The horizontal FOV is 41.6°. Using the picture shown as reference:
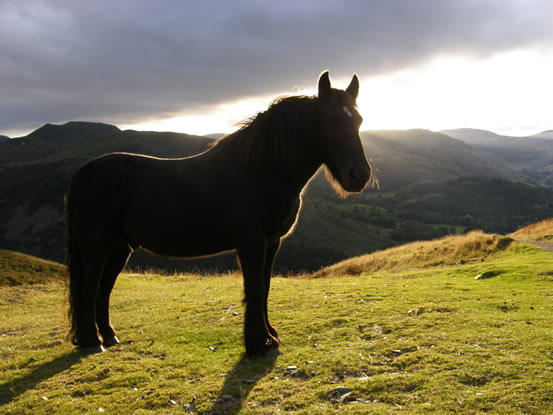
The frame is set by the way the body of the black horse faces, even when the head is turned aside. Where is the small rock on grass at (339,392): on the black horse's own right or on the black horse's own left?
on the black horse's own right

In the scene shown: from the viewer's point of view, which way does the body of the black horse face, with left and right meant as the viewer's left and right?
facing to the right of the viewer
